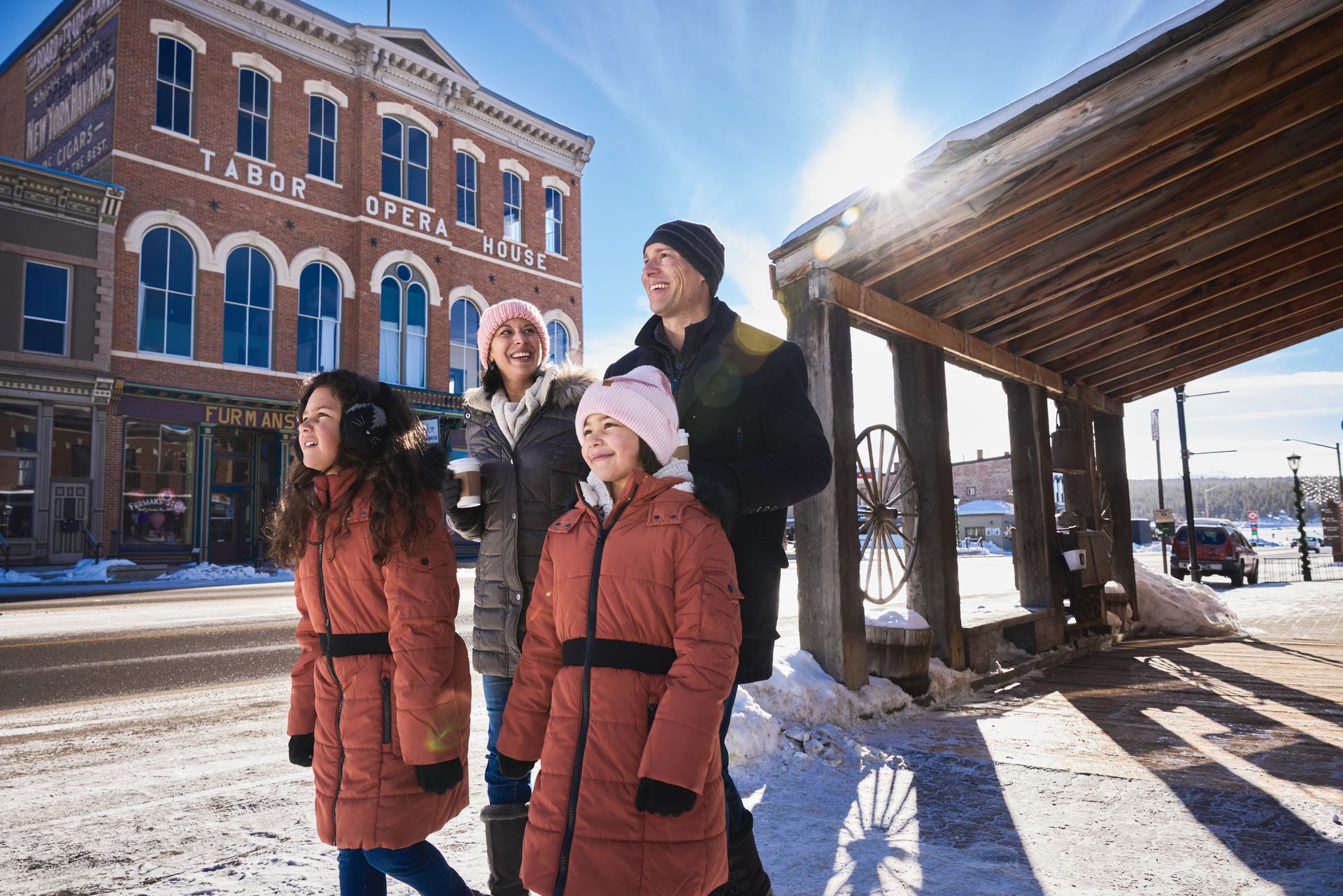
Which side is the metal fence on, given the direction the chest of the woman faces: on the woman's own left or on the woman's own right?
on the woman's own left

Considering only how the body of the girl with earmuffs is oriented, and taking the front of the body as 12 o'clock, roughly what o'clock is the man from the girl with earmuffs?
The man is roughly at 8 o'clock from the girl with earmuffs.

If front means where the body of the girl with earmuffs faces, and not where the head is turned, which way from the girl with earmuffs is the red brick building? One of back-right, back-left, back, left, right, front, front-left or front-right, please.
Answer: back-right

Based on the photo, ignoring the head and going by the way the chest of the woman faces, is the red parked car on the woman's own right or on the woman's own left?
on the woman's own left
